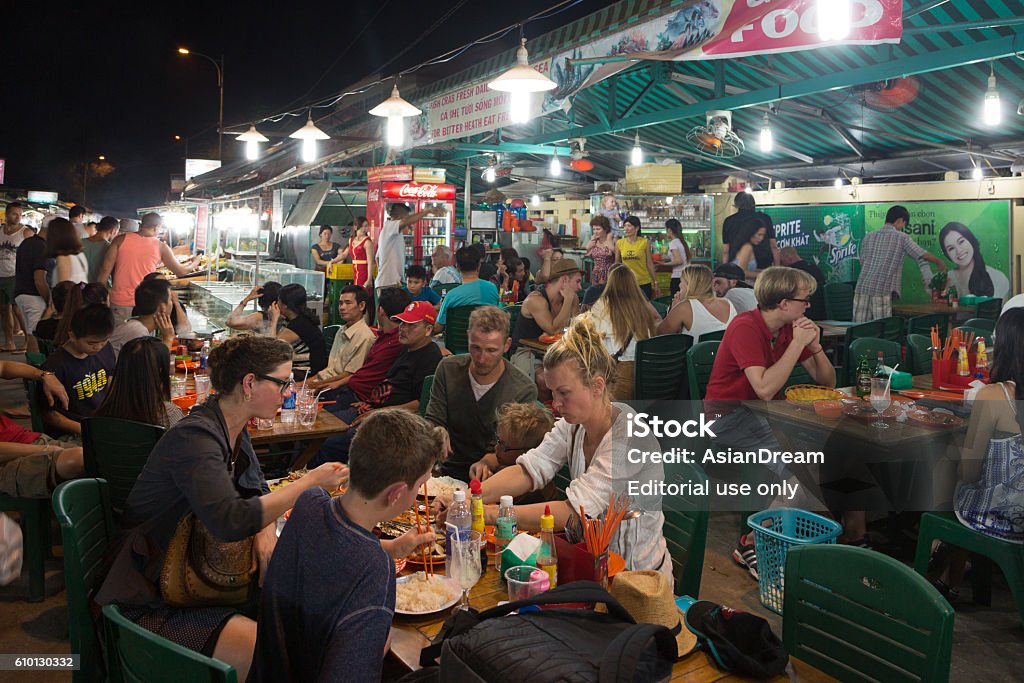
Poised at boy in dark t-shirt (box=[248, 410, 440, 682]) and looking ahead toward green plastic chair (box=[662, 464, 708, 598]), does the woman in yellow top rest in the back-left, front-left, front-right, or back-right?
front-left

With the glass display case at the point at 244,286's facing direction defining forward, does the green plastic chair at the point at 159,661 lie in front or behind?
in front

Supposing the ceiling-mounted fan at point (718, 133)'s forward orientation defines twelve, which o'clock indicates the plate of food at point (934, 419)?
The plate of food is roughly at 10 o'clock from the ceiling-mounted fan.

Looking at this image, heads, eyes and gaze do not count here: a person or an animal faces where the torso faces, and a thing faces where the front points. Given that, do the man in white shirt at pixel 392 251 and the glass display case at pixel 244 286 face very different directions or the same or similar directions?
very different directions

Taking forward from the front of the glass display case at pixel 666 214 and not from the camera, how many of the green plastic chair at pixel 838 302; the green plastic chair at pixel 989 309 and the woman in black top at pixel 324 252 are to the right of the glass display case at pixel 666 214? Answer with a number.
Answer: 1

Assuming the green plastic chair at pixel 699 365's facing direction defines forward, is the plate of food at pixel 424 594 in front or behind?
behind

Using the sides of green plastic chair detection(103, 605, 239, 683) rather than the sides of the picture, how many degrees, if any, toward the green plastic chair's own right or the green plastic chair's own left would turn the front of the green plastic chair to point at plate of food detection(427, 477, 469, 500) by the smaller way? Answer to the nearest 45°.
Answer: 0° — it already faces it

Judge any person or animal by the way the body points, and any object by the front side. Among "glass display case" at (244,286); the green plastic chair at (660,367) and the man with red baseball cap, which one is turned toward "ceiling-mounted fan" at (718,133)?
the green plastic chair

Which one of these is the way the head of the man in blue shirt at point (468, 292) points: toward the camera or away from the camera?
away from the camera

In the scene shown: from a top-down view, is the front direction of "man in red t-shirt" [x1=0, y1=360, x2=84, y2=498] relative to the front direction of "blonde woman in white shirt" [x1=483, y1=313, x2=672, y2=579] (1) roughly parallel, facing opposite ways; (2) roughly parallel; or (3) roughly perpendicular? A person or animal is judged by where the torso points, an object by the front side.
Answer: roughly parallel, facing opposite ways

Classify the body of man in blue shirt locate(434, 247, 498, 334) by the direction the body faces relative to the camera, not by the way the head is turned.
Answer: away from the camera

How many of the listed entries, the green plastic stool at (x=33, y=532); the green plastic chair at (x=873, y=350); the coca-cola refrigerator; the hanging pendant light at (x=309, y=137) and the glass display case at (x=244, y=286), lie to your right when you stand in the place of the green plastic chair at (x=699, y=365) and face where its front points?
1

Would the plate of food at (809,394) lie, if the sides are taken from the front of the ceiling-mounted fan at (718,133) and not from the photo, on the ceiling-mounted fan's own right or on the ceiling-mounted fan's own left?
on the ceiling-mounted fan's own left

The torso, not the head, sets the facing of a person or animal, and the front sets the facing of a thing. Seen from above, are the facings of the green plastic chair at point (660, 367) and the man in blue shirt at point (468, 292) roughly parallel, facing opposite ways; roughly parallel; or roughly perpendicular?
roughly parallel

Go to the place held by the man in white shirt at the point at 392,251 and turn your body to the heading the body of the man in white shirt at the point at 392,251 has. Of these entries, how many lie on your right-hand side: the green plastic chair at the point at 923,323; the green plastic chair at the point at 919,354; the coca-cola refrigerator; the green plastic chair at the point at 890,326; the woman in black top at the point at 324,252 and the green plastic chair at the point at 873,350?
4

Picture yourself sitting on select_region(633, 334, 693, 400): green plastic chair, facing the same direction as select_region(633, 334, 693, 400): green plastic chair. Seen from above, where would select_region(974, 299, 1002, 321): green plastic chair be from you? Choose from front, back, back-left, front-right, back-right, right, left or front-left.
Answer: front-right

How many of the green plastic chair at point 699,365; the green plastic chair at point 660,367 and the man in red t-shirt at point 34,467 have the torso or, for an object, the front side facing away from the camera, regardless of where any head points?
2

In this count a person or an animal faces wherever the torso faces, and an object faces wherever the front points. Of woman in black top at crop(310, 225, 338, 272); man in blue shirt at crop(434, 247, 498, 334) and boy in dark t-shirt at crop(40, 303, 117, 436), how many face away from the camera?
1

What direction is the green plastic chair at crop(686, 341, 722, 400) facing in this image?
away from the camera

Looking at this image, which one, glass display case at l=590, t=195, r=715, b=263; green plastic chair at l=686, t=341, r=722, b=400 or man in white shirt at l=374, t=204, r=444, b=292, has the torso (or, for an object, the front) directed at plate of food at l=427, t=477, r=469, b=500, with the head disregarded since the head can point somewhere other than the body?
the glass display case
